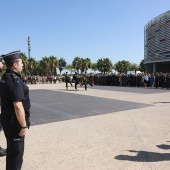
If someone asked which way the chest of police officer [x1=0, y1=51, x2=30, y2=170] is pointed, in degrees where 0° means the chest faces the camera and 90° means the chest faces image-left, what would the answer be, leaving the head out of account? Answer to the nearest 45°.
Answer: approximately 270°

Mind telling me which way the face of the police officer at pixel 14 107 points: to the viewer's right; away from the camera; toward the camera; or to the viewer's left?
to the viewer's right
